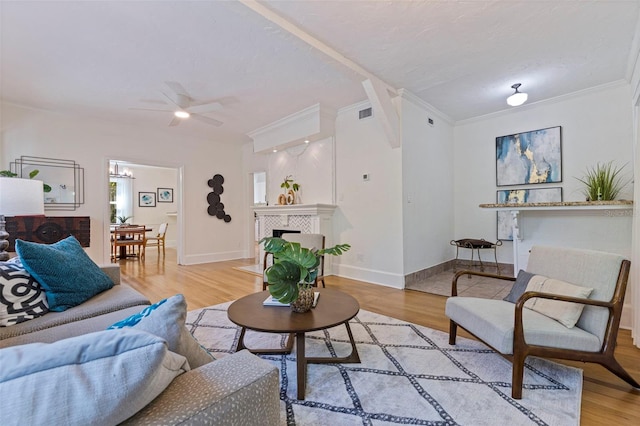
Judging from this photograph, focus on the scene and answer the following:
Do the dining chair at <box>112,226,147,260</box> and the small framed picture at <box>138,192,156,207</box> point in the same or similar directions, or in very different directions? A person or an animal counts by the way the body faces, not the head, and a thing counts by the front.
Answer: very different directions

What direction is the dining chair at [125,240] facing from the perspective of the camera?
away from the camera

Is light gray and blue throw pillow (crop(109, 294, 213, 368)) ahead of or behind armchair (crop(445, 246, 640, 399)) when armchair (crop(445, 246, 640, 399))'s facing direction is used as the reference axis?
ahead

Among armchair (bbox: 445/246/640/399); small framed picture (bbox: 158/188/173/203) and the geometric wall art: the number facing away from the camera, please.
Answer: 0

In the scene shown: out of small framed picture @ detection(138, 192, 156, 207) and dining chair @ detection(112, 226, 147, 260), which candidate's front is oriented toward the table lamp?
the small framed picture

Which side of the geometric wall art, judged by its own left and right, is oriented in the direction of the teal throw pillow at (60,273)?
front

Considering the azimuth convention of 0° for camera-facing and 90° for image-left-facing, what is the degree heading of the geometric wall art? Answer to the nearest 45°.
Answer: approximately 0°

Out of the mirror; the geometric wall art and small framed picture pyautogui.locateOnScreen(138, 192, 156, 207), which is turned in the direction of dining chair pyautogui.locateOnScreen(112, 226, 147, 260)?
the small framed picture

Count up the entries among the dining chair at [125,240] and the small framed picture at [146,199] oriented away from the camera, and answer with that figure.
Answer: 1

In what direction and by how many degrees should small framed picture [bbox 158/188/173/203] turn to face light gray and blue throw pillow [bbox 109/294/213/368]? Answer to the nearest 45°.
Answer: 0° — it already faces it

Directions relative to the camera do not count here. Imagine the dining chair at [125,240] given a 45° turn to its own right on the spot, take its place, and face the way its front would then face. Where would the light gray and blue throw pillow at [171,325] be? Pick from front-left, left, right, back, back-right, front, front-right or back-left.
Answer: back-right

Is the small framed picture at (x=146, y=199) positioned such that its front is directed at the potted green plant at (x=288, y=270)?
yes

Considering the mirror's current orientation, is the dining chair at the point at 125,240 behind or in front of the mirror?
behind

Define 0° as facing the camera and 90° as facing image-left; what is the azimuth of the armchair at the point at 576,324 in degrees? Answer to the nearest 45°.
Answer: approximately 45°

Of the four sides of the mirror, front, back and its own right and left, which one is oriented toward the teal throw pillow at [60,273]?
front

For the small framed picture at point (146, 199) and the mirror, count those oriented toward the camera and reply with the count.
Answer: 2

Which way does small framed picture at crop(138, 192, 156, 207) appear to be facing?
toward the camera
